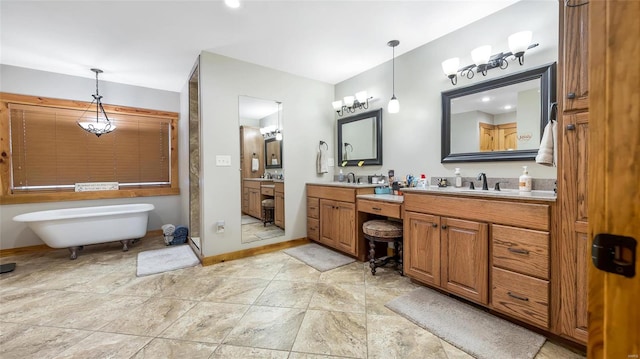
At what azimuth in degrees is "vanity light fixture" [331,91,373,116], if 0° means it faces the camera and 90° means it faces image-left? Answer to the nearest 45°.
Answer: approximately 45°

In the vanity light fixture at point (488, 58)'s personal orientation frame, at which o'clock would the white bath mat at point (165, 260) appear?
The white bath mat is roughly at 1 o'clock from the vanity light fixture.

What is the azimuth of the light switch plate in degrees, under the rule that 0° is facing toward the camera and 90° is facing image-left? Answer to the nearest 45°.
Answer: approximately 0°

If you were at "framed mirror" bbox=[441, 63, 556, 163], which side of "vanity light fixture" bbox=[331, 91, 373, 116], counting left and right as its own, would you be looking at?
left

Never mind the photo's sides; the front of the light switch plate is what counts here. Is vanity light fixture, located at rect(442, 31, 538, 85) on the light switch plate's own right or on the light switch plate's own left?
on the light switch plate's own left
